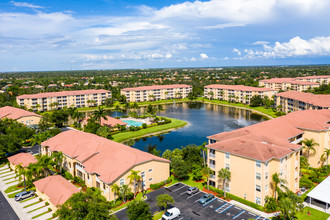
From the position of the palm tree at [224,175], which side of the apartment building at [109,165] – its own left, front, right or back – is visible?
left

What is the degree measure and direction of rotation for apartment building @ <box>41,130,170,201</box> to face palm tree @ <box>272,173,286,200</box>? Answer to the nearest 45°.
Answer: approximately 90° to its left

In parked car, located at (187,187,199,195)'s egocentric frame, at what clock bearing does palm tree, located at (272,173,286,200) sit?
The palm tree is roughly at 2 o'clock from the parked car.

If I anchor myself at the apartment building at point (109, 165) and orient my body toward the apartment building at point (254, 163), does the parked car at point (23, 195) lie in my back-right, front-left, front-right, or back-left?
back-right

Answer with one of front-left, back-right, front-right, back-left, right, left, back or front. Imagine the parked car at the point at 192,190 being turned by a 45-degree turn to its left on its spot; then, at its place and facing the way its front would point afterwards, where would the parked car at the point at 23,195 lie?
left

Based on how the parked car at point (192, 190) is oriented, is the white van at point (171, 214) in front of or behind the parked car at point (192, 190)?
behind
